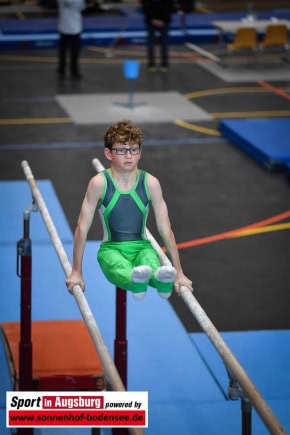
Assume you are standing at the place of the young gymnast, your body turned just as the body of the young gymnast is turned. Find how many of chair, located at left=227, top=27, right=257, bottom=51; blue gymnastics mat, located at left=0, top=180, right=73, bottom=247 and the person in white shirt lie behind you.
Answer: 3

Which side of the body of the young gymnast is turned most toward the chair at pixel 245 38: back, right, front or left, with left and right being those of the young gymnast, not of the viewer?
back

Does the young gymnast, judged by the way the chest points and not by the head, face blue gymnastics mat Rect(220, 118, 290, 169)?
no

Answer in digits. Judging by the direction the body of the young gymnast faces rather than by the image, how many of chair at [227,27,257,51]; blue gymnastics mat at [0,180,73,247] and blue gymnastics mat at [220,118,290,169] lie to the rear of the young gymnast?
3
